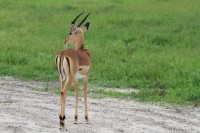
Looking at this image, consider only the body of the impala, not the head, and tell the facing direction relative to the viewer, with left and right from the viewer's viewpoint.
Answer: facing away from the viewer and to the right of the viewer
